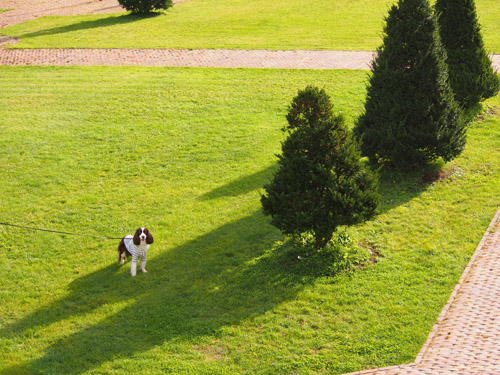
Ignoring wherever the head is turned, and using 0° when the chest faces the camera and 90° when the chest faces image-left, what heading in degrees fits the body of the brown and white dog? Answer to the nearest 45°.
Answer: approximately 315°

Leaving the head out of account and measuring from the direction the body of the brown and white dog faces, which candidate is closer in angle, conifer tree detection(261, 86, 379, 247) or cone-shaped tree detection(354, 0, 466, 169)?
the conifer tree

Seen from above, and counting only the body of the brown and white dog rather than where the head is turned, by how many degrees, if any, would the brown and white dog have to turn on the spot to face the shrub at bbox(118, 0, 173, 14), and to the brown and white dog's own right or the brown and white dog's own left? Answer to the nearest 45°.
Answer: approximately 135° to the brown and white dog's own left

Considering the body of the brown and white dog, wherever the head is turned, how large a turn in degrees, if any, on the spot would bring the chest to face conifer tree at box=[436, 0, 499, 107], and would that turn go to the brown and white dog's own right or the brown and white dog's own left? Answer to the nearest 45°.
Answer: approximately 90° to the brown and white dog's own left

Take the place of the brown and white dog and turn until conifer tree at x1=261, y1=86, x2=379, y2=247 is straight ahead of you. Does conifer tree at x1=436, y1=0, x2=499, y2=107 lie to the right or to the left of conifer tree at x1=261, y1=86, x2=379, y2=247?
left

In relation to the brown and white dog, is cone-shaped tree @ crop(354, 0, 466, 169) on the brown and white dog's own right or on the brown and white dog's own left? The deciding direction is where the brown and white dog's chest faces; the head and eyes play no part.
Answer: on the brown and white dog's own left
